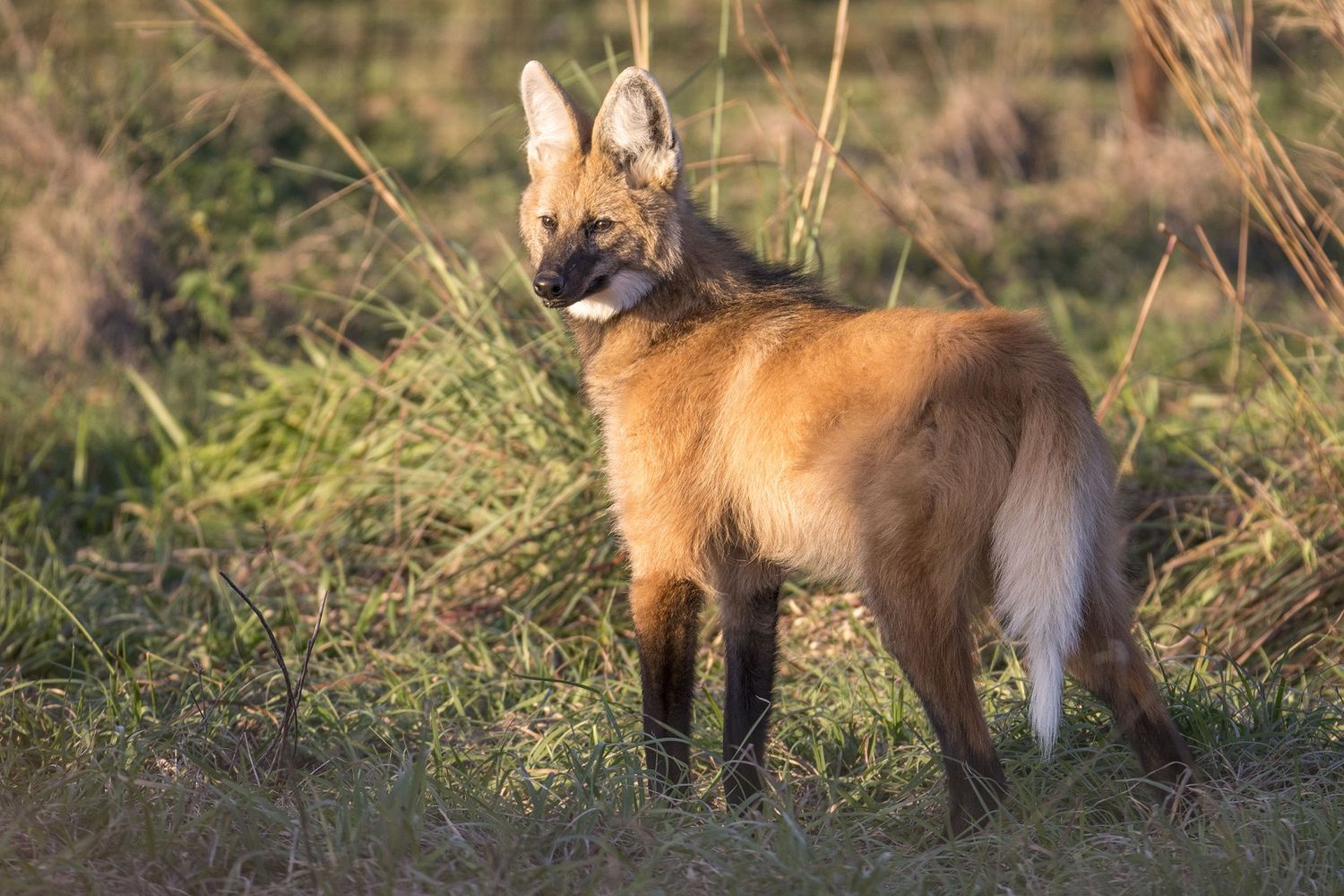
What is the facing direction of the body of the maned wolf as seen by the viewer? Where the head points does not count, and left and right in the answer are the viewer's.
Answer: facing away from the viewer and to the left of the viewer
